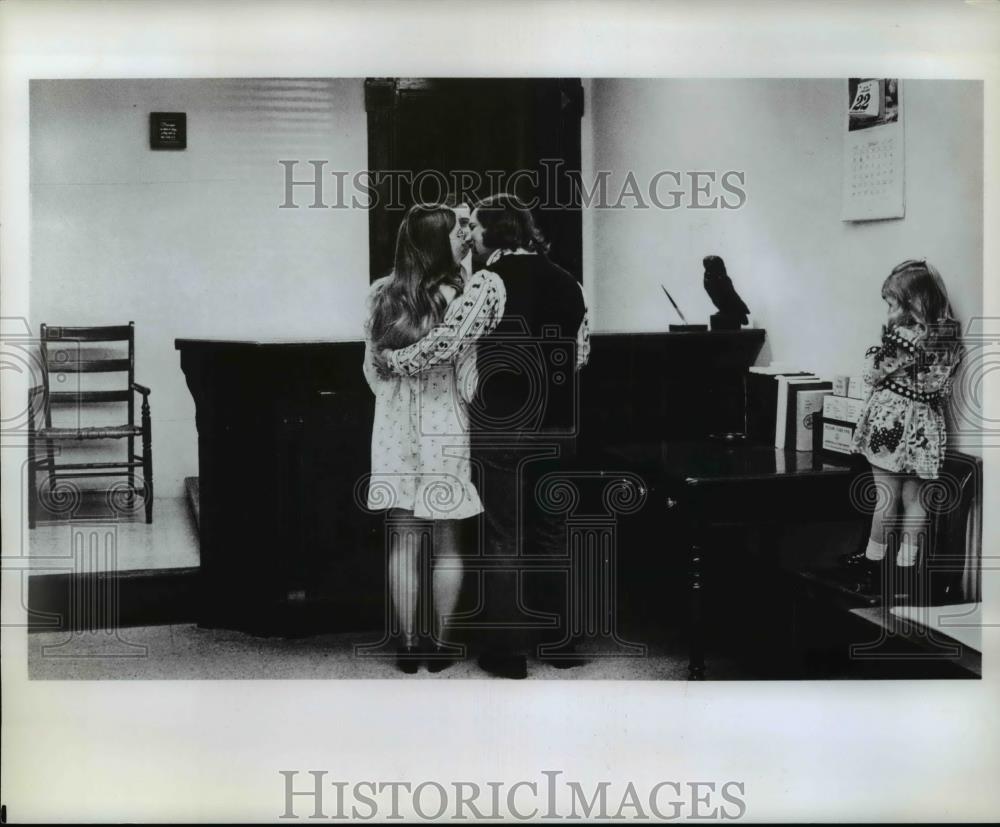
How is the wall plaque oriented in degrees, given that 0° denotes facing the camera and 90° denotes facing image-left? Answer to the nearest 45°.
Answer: approximately 0°

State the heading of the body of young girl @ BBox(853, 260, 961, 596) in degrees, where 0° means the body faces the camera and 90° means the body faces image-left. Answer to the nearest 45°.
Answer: approximately 45°

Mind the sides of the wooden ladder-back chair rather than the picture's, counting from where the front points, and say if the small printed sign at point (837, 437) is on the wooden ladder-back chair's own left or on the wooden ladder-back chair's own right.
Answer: on the wooden ladder-back chair's own left

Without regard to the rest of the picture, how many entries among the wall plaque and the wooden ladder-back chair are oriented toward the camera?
2

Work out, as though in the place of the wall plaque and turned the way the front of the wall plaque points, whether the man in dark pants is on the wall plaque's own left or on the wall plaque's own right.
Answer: on the wall plaque's own left

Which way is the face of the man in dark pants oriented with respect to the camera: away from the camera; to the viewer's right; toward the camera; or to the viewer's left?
to the viewer's left
